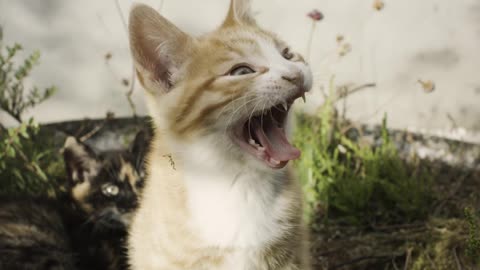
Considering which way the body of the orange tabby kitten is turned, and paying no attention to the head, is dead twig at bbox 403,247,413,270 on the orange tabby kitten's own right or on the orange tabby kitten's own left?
on the orange tabby kitten's own left

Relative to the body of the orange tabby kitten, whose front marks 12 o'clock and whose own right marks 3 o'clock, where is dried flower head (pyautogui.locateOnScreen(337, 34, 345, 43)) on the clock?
The dried flower head is roughly at 8 o'clock from the orange tabby kitten.

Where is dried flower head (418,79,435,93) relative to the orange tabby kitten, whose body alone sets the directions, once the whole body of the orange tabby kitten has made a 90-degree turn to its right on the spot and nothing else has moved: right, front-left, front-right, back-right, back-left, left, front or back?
back

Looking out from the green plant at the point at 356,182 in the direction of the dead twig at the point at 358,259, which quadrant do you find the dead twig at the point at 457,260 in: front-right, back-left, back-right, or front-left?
front-left

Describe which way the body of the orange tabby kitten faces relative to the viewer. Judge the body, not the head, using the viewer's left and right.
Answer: facing the viewer and to the right of the viewer

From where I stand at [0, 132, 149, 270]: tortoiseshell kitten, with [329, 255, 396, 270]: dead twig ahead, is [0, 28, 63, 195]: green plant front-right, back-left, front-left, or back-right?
back-left

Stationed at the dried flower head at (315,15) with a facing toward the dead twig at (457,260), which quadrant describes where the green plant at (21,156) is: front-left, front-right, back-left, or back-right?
back-right

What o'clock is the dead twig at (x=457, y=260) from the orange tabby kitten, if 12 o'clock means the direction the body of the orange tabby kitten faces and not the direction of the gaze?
The dead twig is roughly at 10 o'clock from the orange tabby kitten.

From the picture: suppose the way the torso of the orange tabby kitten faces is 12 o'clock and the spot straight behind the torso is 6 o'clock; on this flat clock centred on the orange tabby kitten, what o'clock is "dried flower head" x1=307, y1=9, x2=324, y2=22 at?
The dried flower head is roughly at 8 o'clock from the orange tabby kitten.

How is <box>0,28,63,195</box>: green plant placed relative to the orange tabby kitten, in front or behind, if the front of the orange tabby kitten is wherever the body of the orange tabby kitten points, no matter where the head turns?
behind

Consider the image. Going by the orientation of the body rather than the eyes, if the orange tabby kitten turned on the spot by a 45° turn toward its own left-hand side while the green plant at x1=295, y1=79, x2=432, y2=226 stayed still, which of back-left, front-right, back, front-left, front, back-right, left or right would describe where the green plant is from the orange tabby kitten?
front-left
